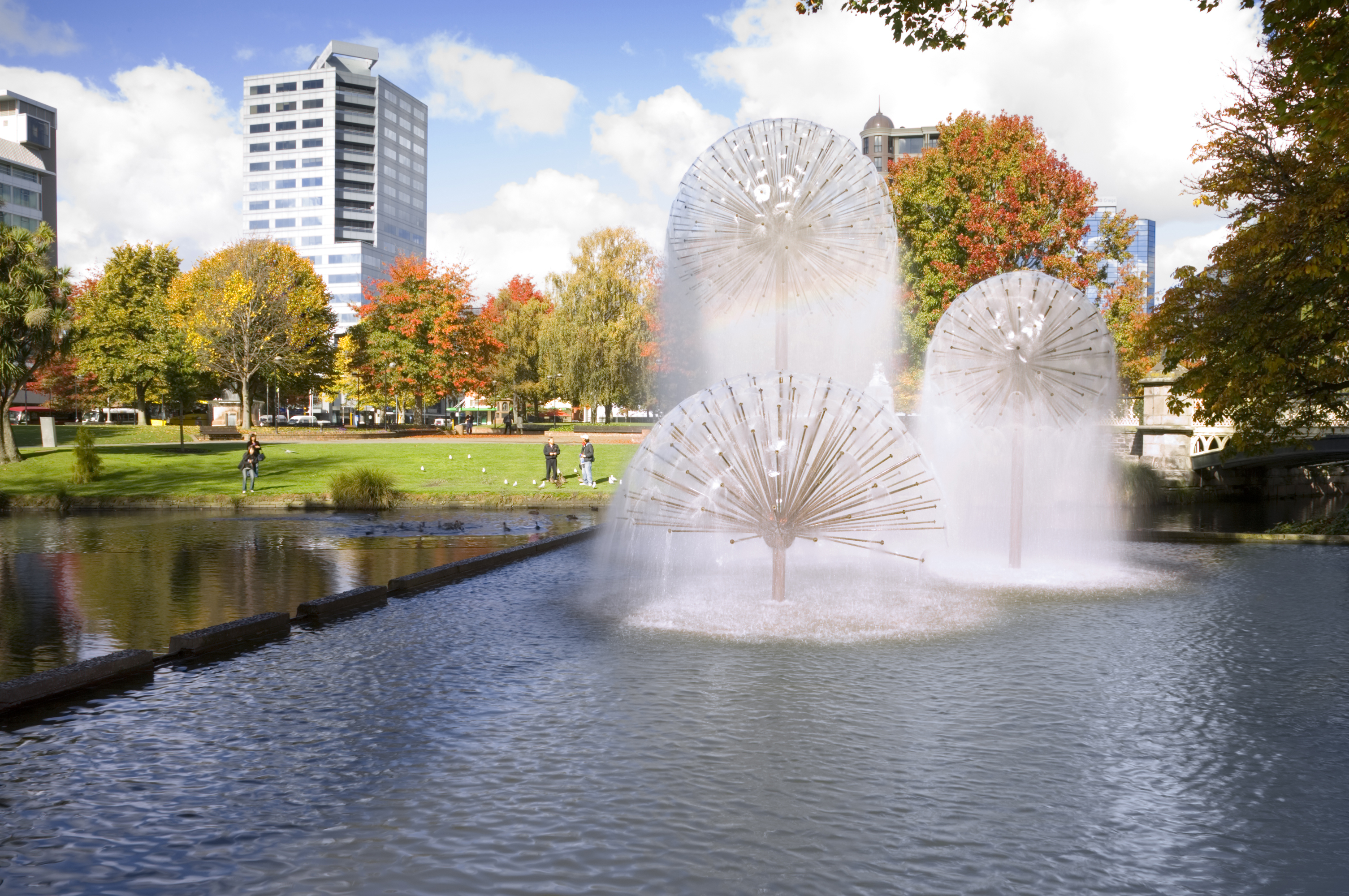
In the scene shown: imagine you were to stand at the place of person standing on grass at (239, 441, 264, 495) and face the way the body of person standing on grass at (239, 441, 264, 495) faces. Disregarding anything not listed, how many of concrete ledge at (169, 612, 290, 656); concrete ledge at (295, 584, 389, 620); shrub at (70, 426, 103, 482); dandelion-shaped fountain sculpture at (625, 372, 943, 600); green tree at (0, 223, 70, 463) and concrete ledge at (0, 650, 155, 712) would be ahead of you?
4

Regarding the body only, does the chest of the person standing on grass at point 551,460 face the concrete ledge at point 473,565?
yes

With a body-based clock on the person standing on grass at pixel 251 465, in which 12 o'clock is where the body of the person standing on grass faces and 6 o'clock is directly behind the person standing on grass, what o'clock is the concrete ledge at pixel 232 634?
The concrete ledge is roughly at 12 o'clock from the person standing on grass.

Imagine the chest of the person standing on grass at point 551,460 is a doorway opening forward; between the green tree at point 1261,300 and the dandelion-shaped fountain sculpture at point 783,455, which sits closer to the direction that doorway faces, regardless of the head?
the dandelion-shaped fountain sculpture

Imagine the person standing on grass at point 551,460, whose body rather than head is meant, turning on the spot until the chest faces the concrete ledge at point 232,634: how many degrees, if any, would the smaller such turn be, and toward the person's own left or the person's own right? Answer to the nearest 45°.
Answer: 0° — they already face it

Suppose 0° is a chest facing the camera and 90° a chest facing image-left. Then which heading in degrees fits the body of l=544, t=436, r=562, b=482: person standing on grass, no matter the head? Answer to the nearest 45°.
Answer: approximately 0°

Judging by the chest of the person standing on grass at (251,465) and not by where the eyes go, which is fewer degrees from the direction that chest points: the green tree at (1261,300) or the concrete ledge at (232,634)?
the concrete ledge

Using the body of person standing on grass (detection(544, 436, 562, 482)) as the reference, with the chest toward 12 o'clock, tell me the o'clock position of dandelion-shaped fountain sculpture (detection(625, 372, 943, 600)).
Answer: The dandelion-shaped fountain sculpture is roughly at 12 o'clock from the person standing on grass.

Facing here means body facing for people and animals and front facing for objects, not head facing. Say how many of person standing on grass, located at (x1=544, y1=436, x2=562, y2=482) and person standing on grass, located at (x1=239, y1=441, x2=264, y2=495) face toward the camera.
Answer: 2
